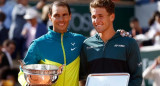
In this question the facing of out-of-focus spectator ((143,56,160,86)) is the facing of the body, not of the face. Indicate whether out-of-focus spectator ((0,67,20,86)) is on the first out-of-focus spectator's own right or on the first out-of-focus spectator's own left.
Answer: on the first out-of-focus spectator's own right

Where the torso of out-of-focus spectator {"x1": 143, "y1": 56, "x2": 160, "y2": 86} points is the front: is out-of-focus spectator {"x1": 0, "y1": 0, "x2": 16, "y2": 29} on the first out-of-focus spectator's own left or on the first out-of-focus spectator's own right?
on the first out-of-focus spectator's own right

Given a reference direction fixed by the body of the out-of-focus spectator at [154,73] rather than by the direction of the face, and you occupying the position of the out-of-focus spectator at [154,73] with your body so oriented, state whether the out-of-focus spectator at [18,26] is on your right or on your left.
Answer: on your right

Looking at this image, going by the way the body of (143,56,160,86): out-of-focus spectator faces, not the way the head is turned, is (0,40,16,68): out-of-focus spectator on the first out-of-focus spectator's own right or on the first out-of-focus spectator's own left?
on the first out-of-focus spectator's own right

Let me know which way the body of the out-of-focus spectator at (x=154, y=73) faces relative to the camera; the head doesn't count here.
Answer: toward the camera
